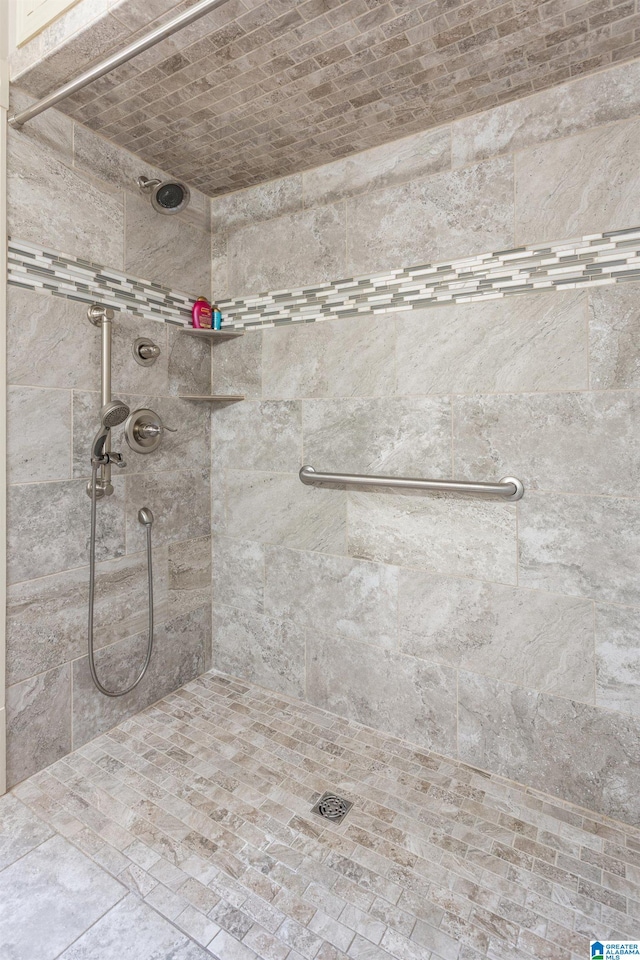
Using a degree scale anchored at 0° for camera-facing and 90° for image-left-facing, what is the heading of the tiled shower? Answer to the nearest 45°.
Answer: approximately 45°

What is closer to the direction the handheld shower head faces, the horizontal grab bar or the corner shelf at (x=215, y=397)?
the horizontal grab bar

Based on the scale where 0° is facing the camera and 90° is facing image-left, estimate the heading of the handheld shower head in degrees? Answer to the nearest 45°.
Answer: approximately 315°

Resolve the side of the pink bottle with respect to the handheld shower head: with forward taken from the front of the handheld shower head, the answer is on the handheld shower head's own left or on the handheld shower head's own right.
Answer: on the handheld shower head's own left

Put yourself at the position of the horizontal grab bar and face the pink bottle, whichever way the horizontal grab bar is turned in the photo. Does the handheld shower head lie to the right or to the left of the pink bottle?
left
